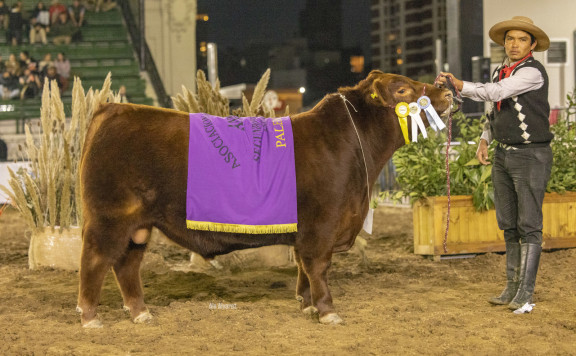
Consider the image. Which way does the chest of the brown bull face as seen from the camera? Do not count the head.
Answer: to the viewer's right

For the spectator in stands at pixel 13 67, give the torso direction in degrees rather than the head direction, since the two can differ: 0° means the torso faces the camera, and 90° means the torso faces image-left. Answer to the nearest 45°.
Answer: approximately 315°

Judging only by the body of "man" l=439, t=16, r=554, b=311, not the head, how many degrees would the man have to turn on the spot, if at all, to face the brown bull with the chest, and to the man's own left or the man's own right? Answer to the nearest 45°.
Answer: approximately 45° to the man's own right

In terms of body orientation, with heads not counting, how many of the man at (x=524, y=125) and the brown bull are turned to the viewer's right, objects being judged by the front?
1

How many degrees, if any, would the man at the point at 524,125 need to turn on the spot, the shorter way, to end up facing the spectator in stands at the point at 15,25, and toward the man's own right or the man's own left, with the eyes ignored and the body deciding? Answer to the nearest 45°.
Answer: approximately 90° to the man's own right

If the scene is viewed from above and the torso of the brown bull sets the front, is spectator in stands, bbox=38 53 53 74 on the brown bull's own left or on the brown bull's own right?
on the brown bull's own left

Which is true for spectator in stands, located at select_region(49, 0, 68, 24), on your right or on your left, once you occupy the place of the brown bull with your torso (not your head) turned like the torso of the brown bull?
on your left

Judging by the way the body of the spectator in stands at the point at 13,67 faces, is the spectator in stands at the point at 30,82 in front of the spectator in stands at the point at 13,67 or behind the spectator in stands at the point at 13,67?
in front
